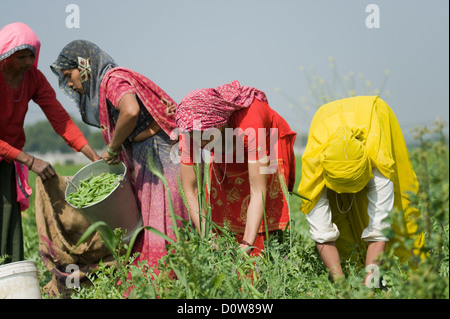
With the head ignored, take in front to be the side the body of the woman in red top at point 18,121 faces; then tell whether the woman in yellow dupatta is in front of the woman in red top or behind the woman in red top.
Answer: in front

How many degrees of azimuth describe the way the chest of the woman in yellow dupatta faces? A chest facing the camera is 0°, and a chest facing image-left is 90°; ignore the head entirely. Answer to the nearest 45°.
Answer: approximately 0°

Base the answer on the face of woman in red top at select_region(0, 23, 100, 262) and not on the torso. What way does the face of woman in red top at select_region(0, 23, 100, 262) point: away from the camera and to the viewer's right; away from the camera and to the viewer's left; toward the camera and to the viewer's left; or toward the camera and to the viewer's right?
toward the camera and to the viewer's right

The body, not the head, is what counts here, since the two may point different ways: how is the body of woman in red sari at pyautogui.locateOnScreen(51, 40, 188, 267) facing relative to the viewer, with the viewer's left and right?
facing to the left of the viewer

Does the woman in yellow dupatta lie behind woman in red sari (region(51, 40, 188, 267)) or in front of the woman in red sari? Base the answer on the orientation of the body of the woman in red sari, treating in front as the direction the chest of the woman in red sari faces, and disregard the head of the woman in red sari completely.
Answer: behind

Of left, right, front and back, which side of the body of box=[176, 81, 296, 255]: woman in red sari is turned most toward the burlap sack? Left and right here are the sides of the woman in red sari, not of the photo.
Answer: front

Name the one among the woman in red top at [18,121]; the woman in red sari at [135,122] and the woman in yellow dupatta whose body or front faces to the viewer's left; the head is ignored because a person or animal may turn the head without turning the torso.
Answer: the woman in red sari at [135,122]

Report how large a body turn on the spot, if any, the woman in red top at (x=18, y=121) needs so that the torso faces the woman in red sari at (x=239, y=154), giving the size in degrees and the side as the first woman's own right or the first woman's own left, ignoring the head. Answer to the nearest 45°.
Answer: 0° — they already face them

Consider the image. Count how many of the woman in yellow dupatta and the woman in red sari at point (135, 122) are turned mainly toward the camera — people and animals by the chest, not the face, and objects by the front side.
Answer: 1
